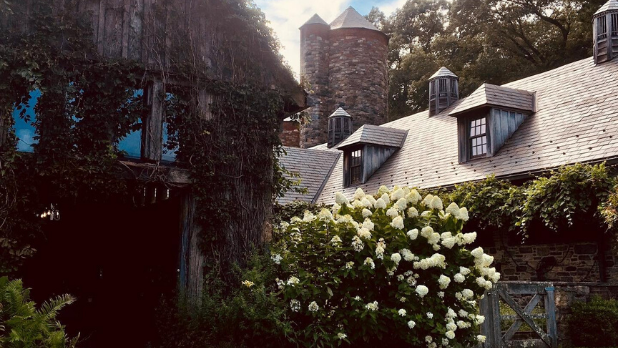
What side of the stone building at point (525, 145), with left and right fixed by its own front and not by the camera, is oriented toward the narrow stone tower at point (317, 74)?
right

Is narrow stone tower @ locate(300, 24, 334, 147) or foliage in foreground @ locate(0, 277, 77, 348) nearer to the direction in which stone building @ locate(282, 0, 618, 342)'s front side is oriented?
the foliage in foreground

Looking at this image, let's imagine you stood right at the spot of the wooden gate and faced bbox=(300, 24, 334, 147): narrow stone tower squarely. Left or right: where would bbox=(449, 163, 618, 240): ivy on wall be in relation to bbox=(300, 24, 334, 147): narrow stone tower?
right

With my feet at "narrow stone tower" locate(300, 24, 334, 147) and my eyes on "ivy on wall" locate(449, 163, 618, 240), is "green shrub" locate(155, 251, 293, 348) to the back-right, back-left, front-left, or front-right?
front-right

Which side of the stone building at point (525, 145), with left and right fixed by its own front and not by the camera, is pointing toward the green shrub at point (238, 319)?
front

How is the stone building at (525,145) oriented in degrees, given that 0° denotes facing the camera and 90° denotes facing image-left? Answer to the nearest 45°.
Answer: approximately 45°

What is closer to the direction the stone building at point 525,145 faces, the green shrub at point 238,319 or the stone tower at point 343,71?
the green shrub
